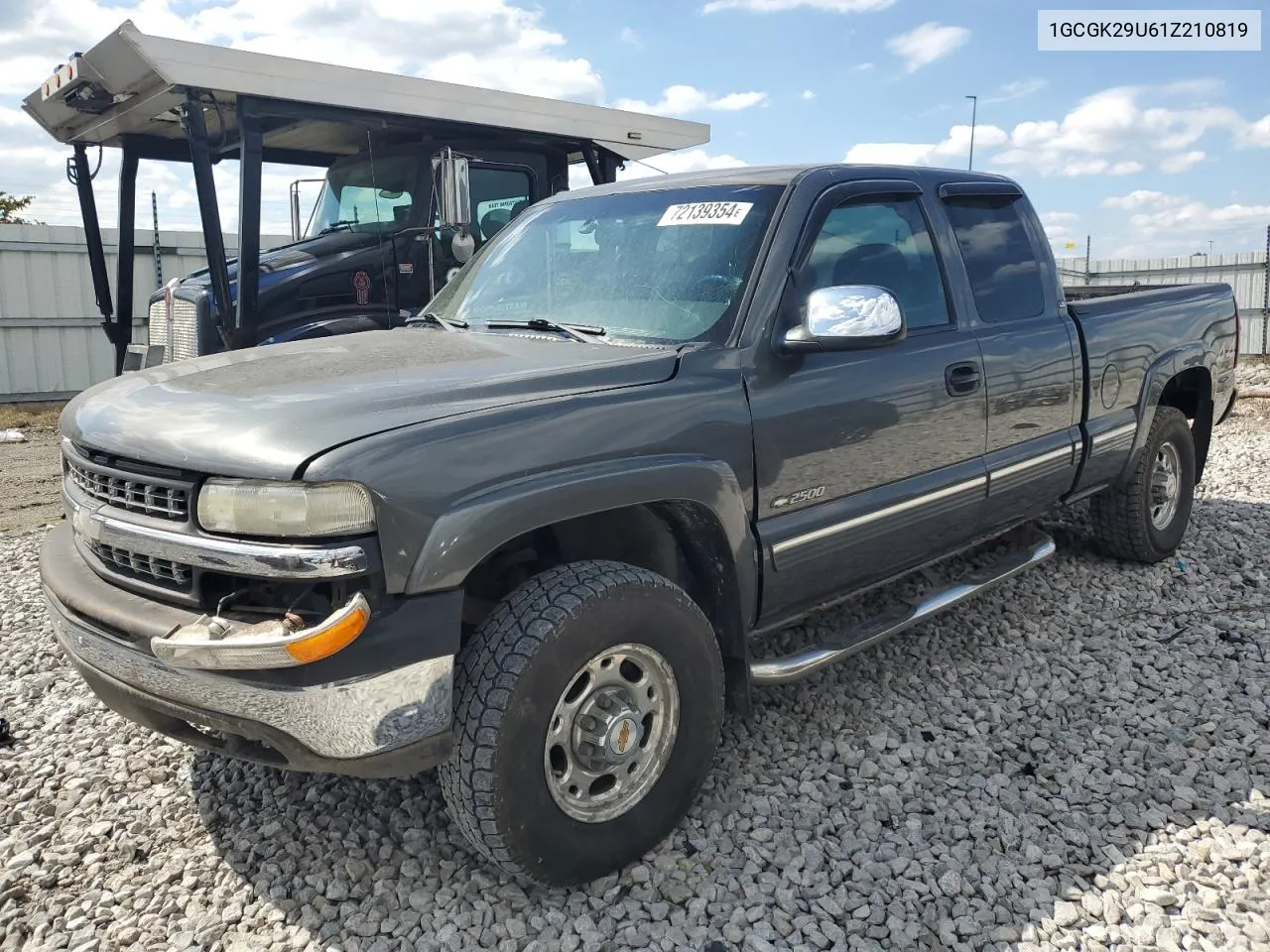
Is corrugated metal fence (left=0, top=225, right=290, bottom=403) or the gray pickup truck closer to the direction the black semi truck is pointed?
the gray pickup truck

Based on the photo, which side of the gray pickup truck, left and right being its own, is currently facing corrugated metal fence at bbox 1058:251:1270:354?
back

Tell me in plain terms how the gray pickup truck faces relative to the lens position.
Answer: facing the viewer and to the left of the viewer

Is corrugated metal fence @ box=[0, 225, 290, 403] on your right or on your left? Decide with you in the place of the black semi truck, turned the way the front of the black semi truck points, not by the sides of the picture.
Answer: on your right

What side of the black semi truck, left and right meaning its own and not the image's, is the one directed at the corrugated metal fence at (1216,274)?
back

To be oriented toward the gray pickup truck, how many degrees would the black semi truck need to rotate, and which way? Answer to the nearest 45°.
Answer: approximately 45° to its left

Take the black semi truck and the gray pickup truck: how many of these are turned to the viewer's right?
0

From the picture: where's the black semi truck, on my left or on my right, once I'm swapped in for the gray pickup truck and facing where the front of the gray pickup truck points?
on my right
